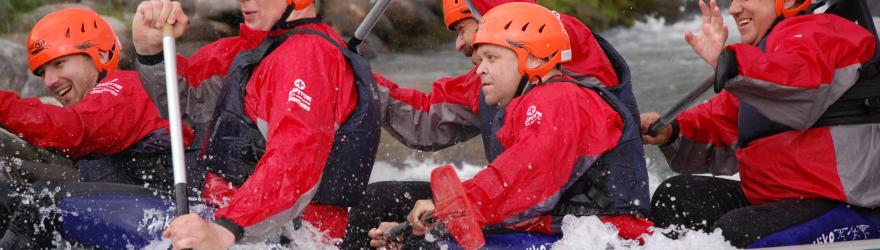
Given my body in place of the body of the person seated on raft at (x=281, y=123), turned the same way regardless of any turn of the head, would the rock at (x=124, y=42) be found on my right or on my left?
on my right

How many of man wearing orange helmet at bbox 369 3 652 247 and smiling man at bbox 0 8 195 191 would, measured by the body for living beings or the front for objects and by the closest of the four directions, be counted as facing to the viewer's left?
2

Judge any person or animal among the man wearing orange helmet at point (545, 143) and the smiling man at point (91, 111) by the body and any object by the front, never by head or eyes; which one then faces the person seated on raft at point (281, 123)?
the man wearing orange helmet

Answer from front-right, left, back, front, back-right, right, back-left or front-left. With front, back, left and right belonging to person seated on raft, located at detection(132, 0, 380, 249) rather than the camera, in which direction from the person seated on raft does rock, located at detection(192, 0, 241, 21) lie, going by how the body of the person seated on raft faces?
right

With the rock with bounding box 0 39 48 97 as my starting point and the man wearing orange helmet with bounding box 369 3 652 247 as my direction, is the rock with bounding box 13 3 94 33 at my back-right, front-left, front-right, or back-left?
back-left

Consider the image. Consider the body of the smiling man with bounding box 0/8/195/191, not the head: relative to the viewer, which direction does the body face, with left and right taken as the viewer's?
facing to the left of the viewer

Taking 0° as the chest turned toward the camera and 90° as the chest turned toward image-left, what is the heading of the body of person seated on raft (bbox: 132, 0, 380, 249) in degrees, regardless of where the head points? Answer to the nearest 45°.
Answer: approximately 90°

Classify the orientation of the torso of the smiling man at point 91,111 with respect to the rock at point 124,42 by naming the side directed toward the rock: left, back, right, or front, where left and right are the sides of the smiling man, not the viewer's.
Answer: right

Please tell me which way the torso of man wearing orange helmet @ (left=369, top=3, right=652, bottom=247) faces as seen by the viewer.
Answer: to the viewer's left
